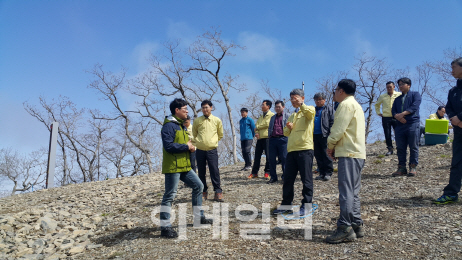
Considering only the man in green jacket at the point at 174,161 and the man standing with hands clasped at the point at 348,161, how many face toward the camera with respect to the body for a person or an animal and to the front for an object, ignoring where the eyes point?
0

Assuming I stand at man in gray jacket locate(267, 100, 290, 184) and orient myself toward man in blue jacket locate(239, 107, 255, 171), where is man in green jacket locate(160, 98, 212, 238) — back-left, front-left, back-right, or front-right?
back-left

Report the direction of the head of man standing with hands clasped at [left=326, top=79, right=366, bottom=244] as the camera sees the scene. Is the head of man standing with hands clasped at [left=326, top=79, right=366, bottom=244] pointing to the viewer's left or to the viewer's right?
to the viewer's left

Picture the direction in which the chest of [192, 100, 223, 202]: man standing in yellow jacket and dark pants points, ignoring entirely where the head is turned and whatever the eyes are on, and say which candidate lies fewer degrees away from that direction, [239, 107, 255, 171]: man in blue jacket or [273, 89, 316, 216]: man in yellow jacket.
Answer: the man in yellow jacket

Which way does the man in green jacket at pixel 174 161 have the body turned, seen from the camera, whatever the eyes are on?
to the viewer's right

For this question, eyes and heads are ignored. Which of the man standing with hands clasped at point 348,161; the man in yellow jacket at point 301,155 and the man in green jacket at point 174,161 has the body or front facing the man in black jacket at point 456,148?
the man in green jacket at point 174,161

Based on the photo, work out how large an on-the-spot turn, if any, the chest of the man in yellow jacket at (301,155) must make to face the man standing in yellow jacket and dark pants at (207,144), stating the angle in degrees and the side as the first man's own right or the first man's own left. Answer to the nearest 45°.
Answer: approximately 90° to the first man's own right

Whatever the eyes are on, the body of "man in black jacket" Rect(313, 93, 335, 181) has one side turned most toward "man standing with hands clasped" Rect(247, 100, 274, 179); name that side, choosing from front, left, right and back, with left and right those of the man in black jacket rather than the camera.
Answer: right

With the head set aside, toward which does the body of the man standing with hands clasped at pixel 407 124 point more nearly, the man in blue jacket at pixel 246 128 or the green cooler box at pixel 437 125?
the man in blue jacket

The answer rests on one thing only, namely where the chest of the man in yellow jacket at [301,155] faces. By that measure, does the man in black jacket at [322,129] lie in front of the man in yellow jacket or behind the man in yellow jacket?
behind

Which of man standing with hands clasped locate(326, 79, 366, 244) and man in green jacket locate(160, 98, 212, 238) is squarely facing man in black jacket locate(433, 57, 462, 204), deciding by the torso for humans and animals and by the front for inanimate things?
the man in green jacket

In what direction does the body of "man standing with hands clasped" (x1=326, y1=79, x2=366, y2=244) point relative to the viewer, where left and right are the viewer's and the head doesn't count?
facing to the left of the viewer
